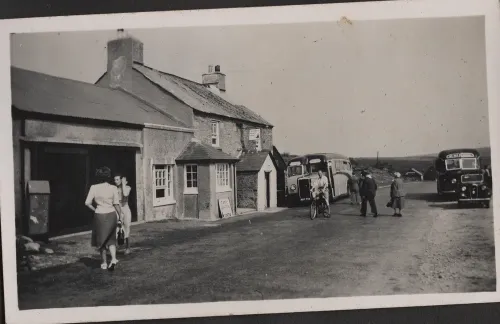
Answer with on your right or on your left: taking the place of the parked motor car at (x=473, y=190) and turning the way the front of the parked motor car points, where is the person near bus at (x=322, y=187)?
on your right

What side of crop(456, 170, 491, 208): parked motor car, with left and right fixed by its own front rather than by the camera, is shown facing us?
front
